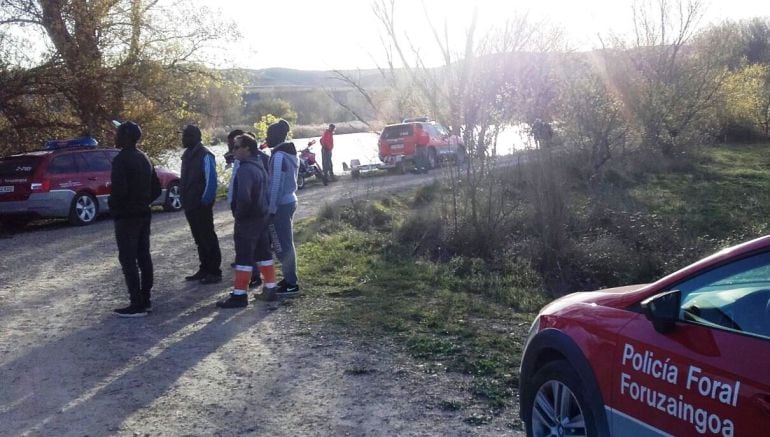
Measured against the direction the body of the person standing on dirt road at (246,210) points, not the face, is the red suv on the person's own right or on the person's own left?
on the person's own right

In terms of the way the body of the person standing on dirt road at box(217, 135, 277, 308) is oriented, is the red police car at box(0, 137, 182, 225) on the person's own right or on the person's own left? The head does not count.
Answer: on the person's own right

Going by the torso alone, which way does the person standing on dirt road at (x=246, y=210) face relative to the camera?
to the viewer's left

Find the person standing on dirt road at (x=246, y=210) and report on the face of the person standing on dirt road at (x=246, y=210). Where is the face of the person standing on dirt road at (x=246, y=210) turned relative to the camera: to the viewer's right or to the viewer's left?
to the viewer's left

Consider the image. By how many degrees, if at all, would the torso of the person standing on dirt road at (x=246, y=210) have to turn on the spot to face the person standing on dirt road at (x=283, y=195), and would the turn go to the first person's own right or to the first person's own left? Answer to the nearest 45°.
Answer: approximately 135° to the first person's own right

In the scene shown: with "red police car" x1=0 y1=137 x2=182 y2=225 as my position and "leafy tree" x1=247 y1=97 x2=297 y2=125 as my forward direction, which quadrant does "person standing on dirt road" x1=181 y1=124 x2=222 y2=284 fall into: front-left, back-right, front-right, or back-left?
back-right

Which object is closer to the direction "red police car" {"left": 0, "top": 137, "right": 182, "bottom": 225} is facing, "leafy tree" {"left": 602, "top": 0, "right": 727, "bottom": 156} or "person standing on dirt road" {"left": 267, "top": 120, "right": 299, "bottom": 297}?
the leafy tree

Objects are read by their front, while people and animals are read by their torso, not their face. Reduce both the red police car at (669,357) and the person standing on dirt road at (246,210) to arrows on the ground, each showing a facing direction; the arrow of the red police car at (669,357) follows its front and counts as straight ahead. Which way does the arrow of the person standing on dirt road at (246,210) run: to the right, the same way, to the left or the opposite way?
to the left

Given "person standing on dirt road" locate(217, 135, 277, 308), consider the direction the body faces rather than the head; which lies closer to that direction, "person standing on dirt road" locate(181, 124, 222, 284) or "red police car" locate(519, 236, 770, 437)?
the person standing on dirt road

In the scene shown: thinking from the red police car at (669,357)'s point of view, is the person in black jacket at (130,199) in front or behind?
in front

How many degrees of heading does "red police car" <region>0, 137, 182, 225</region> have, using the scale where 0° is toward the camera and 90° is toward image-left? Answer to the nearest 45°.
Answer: approximately 225°

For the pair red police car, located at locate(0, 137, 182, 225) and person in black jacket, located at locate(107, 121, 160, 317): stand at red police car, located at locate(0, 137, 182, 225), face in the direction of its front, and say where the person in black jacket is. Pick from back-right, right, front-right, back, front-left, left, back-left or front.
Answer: back-right

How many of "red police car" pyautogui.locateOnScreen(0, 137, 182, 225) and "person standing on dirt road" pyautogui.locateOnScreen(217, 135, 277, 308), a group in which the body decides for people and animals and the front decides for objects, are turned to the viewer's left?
1

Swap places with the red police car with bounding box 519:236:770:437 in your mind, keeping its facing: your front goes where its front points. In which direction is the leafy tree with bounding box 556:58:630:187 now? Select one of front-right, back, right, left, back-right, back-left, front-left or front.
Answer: front-right
